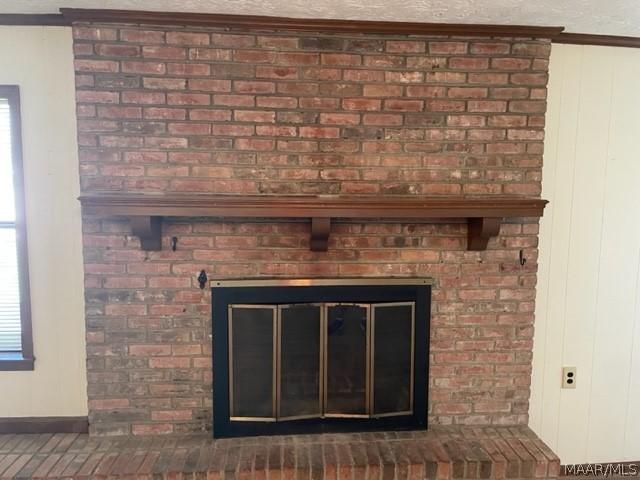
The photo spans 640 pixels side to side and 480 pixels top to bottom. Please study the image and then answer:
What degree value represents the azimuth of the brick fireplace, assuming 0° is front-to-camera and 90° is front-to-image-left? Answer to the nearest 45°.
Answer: approximately 0°

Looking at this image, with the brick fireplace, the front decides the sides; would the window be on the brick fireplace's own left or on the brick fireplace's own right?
on the brick fireplace's own right
